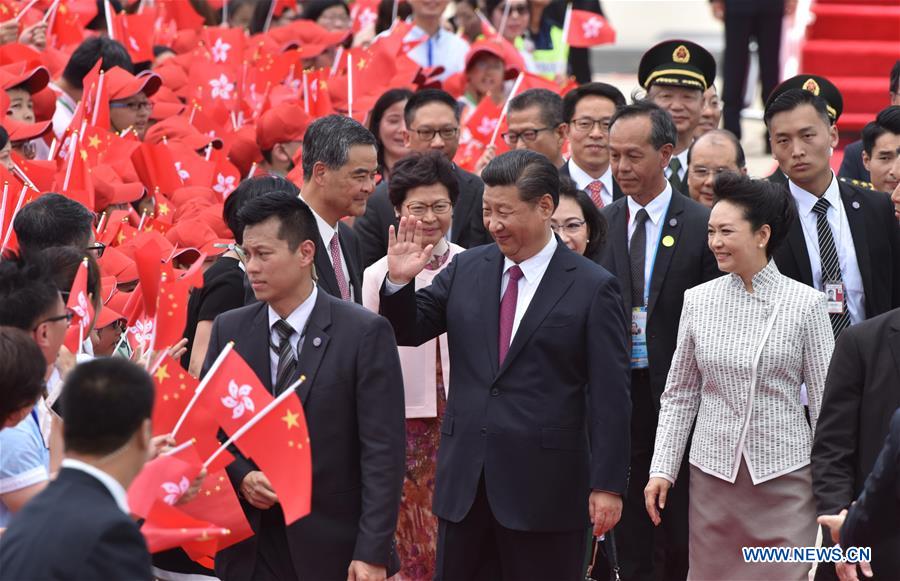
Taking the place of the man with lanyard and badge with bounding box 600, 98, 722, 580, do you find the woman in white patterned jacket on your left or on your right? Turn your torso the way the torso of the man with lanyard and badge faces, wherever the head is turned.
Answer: on your left

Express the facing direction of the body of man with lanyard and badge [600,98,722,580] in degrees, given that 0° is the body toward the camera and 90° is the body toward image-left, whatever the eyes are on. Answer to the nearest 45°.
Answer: approximately 45°

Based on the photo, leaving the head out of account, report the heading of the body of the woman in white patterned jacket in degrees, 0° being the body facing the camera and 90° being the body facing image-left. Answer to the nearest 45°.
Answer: approximately 45°
